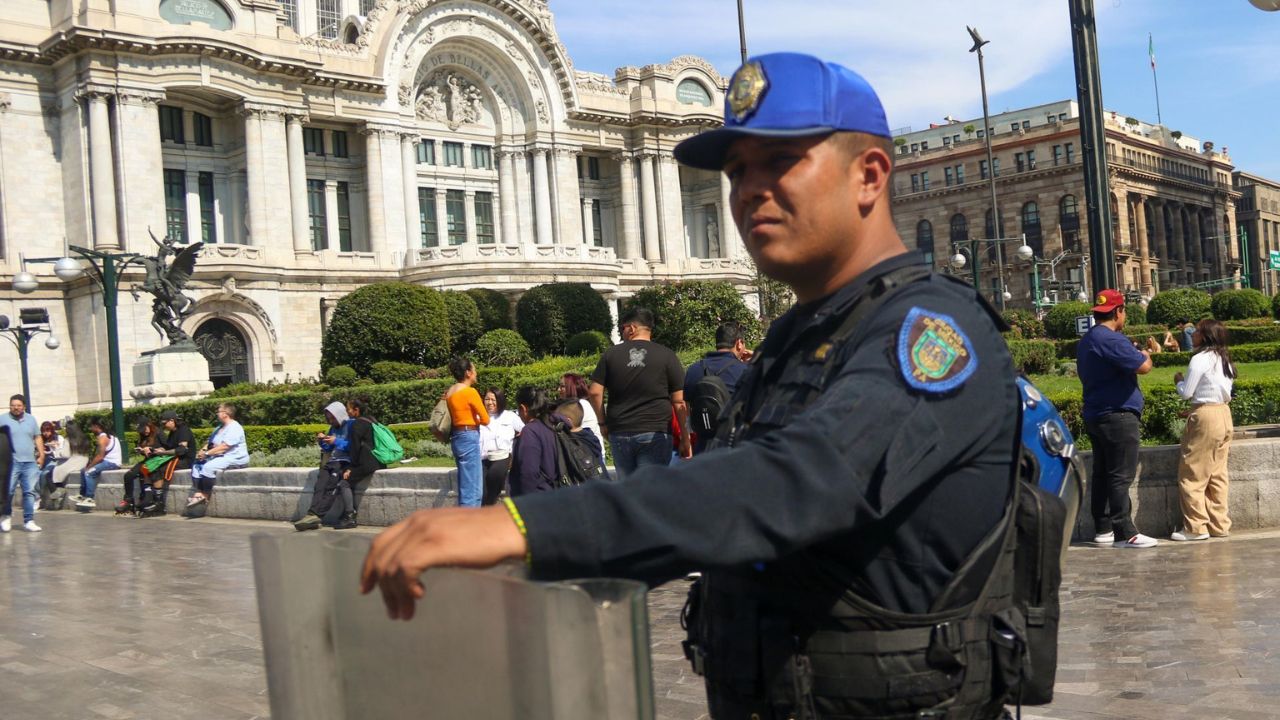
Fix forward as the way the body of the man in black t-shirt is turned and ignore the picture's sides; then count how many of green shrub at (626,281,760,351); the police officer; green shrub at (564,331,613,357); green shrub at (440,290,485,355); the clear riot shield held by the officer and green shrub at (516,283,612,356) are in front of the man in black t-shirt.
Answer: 4

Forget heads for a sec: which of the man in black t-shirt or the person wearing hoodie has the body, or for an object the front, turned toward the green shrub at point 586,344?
the man in black t-shirt

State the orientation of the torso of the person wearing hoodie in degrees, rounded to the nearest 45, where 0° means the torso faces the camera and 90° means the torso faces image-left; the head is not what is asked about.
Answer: approximately 90°

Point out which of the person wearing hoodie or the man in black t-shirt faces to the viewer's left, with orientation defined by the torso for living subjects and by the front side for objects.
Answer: the person wearing hoodie

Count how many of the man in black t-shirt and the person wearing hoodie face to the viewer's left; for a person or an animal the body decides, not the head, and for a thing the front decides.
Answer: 1

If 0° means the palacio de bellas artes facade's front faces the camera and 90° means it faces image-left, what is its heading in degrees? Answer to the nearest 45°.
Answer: approximately 315°

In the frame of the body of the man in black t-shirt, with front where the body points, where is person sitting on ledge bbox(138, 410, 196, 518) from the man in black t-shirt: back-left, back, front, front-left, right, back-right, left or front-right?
front-left

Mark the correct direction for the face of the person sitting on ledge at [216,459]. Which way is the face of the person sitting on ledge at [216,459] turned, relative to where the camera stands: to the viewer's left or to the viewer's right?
to the viewer's left

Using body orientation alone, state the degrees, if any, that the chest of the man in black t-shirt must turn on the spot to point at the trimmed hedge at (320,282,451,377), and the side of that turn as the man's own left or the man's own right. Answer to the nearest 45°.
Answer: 0° — they already face it

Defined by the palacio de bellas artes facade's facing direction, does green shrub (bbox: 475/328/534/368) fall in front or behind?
in front

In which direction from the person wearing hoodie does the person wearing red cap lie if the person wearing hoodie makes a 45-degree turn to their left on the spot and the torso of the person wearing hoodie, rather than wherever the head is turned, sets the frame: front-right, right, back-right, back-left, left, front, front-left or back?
left

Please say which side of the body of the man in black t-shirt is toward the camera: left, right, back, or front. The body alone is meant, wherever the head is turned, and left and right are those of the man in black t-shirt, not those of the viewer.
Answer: back

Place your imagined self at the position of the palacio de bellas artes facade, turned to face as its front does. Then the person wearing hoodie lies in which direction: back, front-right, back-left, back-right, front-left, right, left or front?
front-right

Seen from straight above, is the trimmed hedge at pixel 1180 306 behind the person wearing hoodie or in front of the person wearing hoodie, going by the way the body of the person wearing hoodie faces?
behind
